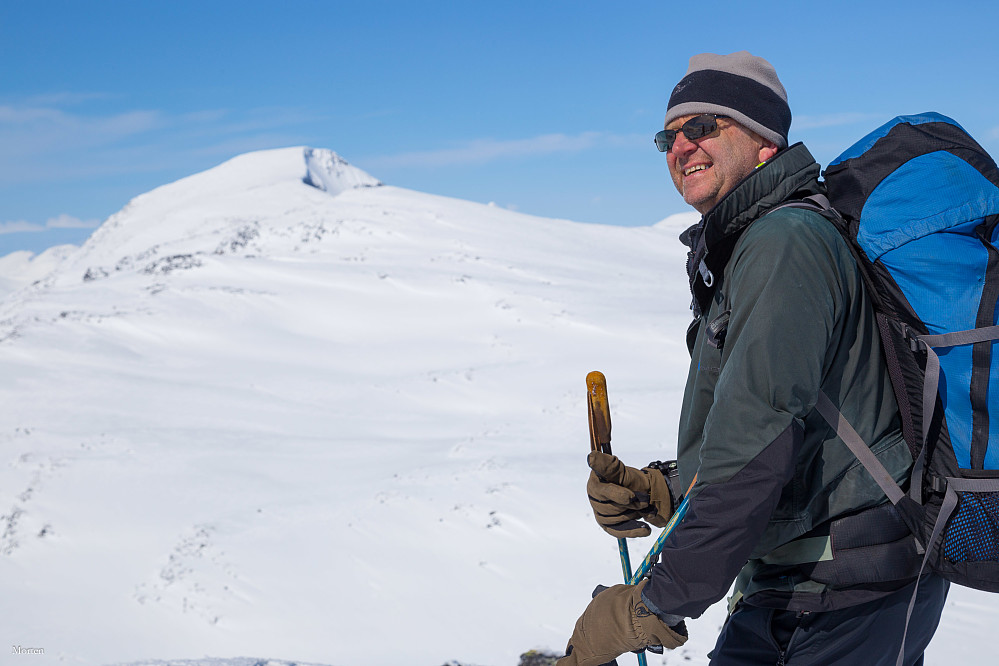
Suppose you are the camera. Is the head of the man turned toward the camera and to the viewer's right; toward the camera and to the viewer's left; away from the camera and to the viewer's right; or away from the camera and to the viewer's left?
toward the camera and to the viewer's left

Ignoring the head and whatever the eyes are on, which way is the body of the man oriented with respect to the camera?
to the viewer's left
